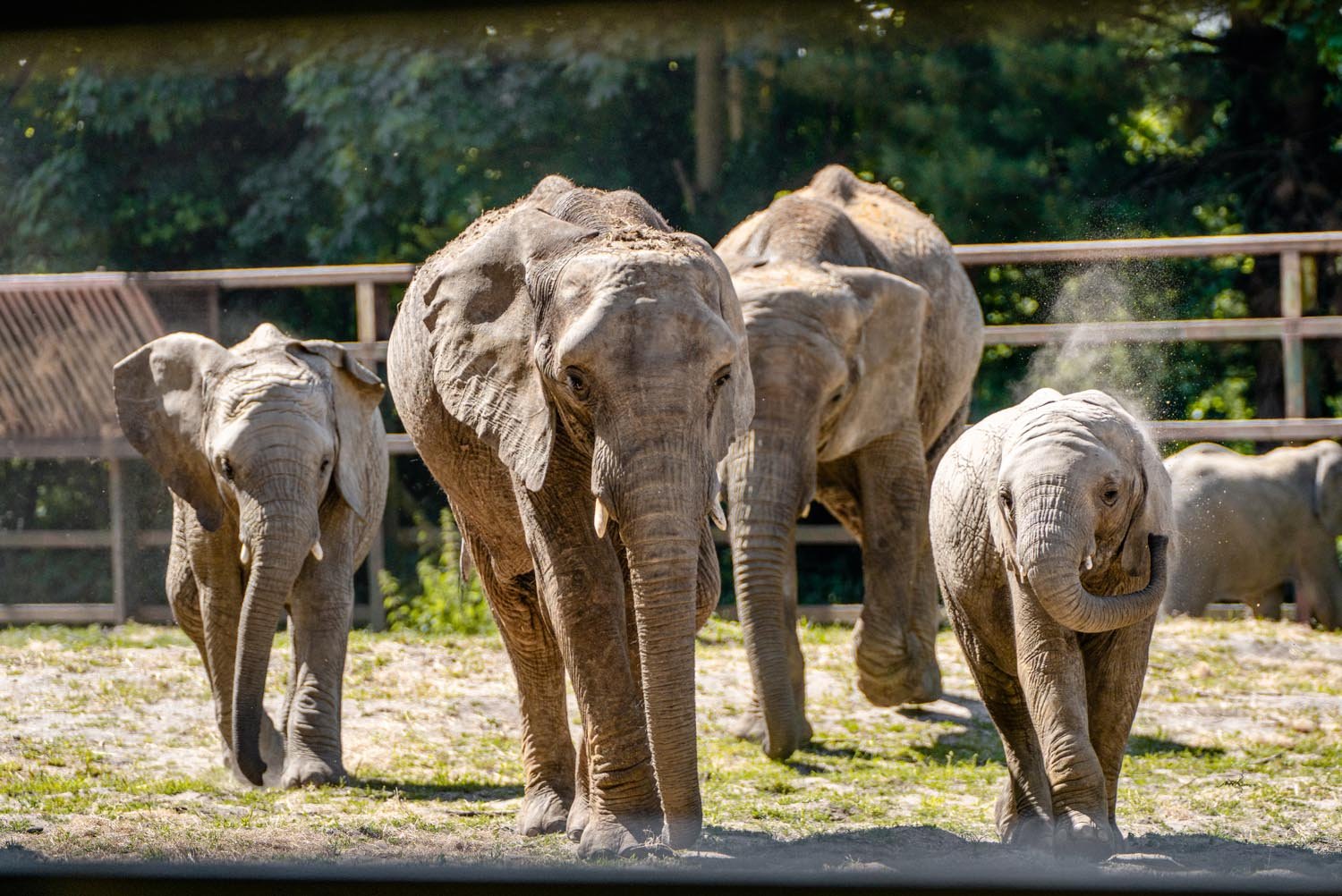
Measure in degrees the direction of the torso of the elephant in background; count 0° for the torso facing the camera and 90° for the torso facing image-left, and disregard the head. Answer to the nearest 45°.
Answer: approximately 270°

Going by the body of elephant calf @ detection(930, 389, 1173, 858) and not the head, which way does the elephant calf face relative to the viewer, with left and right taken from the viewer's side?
facing the viewer

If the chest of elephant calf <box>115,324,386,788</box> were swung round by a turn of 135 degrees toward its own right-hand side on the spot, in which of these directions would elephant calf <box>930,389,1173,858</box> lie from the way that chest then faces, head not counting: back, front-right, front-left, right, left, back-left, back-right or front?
back

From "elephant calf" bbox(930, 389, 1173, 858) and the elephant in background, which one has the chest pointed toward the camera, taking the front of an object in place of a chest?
the elephant calf

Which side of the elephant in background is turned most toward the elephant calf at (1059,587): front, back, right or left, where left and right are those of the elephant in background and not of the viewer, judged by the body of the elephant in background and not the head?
right

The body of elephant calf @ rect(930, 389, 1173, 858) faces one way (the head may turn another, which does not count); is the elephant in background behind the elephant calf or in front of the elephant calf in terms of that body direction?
behind

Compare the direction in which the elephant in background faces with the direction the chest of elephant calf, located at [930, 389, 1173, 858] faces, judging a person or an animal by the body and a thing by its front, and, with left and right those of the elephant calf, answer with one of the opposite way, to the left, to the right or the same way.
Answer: to the left

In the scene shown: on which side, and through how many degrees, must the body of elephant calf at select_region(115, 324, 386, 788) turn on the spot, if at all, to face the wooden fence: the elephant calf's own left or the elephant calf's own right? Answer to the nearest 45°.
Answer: approximately 135° to the elephant calf's own left

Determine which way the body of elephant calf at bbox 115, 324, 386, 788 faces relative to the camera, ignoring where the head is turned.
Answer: toward the camera

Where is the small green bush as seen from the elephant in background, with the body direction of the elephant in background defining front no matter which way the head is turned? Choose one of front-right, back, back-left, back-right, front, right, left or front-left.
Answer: back

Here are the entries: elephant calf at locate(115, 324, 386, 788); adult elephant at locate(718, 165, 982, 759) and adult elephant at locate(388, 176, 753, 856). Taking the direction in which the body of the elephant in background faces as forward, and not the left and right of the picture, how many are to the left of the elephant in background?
0
